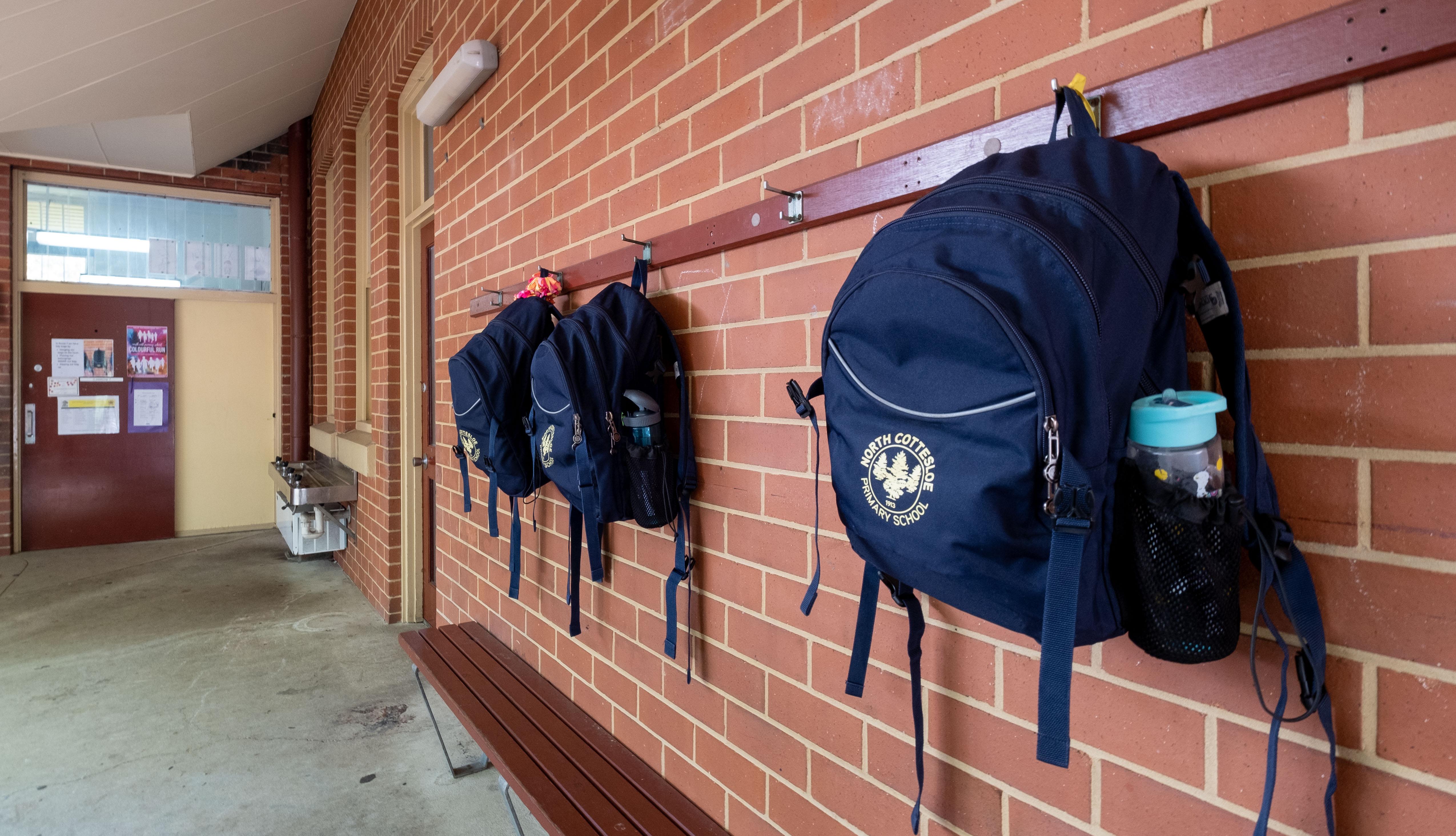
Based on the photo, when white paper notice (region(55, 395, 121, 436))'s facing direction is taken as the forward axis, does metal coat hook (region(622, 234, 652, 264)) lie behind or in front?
in front

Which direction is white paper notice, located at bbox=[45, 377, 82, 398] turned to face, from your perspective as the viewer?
facing the viewer

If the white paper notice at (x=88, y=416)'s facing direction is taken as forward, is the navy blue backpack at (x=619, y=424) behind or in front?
in front

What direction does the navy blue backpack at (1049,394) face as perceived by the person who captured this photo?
facing the viewer and to the left of the viewer

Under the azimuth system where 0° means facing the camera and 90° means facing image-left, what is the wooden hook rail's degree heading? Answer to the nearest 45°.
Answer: approximately 45°

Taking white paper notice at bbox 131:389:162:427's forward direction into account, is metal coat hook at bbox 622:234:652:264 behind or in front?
in front

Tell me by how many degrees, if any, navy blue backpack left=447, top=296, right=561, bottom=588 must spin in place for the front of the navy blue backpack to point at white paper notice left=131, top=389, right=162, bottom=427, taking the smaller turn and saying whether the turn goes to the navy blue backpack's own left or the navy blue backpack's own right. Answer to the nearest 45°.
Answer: approximately 90° to the navy blue backpack's own right

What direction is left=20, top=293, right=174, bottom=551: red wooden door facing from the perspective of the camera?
toward the camera

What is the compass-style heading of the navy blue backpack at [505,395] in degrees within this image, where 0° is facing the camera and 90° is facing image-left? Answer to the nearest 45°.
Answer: approximately 45°

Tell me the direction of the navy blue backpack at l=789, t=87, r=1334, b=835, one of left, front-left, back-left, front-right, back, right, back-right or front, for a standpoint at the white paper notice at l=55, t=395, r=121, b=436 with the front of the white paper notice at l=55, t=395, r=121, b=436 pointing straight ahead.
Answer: front

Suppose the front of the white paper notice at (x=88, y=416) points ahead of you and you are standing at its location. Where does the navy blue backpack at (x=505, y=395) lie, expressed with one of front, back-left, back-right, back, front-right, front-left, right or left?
front

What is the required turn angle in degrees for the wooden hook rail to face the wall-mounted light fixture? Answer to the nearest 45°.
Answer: approximately 90° to its right

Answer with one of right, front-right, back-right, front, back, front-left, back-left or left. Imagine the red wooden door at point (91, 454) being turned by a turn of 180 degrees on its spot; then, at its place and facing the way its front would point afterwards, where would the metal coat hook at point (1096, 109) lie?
back

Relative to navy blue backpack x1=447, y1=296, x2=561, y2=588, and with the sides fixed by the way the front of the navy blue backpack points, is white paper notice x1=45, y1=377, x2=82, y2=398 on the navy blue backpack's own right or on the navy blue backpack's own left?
on the navy blue backpack's own right

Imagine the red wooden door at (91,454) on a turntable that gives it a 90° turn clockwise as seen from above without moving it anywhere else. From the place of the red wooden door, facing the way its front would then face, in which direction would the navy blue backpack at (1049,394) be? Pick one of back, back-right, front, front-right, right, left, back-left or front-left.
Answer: left
